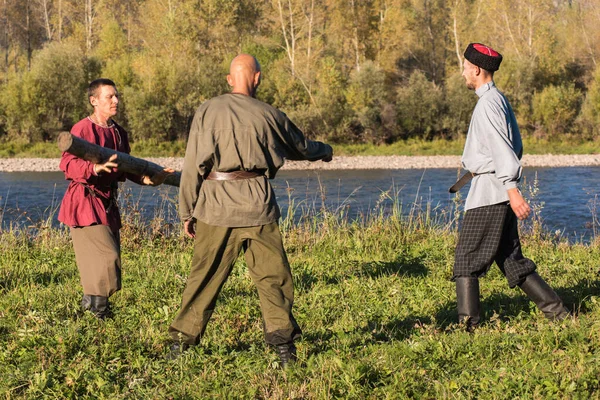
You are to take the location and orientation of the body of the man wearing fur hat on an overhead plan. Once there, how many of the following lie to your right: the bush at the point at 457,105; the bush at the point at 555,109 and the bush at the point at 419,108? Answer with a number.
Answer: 3

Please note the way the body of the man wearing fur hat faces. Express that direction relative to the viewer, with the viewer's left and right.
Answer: facing to the left of the viewer

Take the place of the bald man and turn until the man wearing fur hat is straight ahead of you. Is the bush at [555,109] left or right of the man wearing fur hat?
left

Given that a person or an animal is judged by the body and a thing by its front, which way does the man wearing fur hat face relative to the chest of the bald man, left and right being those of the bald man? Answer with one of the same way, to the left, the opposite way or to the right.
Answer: to the left

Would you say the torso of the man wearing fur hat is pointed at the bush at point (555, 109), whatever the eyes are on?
no

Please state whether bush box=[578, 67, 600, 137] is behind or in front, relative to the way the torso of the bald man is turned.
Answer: in front

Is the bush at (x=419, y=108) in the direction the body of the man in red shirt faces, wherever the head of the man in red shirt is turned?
no

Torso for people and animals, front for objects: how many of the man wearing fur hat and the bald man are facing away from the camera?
1

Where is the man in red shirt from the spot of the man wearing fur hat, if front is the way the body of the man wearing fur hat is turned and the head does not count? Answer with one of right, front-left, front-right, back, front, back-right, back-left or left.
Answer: front

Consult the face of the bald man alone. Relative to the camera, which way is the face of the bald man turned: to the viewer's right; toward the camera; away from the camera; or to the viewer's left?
away from the camera

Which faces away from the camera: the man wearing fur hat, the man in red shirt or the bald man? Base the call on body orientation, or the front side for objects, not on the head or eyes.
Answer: the bald man

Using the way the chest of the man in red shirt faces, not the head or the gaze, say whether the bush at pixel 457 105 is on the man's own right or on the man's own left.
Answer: on the man's own left

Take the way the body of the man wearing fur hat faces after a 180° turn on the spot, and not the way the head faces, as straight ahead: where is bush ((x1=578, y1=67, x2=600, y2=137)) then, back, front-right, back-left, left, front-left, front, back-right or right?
left

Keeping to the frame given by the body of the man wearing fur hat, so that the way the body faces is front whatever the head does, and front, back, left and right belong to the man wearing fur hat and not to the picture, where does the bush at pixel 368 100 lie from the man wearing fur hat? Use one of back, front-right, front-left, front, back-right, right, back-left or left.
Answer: right

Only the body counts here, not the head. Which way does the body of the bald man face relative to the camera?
away from the camera

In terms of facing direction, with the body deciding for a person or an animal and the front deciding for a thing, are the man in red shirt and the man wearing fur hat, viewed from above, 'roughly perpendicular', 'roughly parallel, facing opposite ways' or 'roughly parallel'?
roughly parallel, facing opposite ways

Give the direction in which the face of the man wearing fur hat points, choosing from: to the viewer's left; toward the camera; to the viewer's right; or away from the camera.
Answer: to the viewer's left

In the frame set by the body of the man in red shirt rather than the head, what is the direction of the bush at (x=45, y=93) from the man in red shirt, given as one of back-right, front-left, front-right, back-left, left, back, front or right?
back-left

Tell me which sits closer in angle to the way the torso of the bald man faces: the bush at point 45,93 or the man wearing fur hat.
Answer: the bush

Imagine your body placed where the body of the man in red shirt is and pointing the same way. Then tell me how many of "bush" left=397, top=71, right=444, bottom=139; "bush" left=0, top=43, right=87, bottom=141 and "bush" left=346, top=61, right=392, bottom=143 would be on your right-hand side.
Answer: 0

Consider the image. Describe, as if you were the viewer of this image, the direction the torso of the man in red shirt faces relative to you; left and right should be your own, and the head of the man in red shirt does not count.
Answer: facing the viewer and to the right of the viewer
